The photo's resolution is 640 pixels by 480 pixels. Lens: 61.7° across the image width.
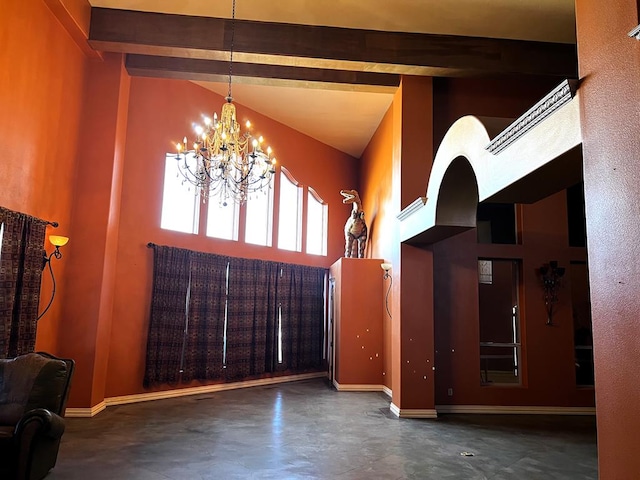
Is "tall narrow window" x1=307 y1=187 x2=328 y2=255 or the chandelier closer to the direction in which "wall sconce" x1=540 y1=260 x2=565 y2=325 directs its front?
the chandelier

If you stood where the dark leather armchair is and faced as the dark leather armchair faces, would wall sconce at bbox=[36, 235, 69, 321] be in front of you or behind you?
behind

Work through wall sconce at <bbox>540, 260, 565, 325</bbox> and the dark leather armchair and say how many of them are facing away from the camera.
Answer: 0

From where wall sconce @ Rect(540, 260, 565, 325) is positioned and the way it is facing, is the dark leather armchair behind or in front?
in front

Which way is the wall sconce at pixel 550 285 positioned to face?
toward the camera

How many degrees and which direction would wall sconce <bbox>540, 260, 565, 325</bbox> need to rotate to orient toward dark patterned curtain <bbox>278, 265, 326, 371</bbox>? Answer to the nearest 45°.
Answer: approximately 90° to its right
